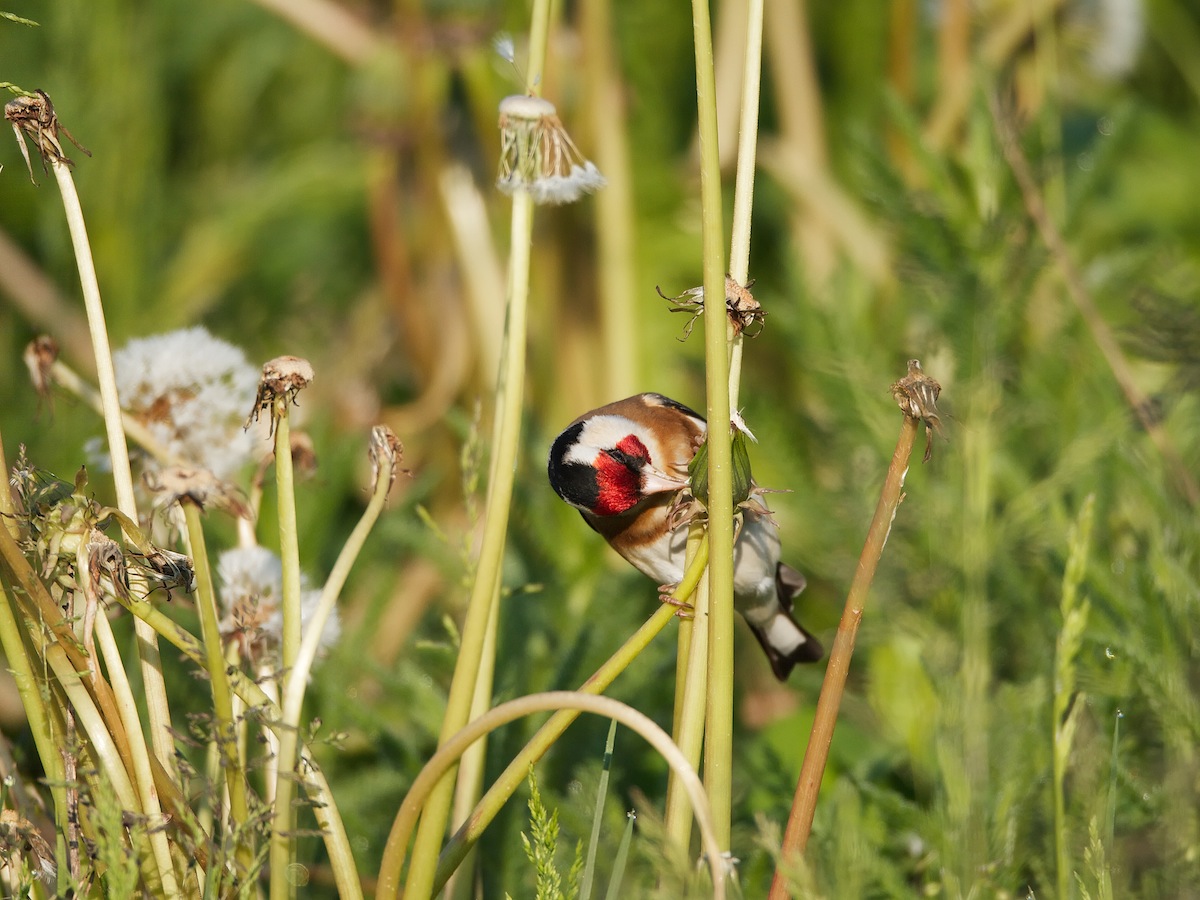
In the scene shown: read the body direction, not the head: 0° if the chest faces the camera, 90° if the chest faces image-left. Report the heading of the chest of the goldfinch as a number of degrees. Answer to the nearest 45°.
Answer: approximately 45°

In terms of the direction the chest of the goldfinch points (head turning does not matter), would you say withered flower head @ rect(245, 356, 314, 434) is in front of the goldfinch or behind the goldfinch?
in front

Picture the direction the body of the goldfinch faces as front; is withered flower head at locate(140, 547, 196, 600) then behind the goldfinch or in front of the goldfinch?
in front

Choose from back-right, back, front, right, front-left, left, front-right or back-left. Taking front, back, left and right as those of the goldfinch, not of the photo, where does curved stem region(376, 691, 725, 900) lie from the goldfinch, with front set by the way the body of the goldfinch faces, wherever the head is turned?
front-left

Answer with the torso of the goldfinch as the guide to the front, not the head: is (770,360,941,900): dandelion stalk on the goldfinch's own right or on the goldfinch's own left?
on the goldfinch's own left
